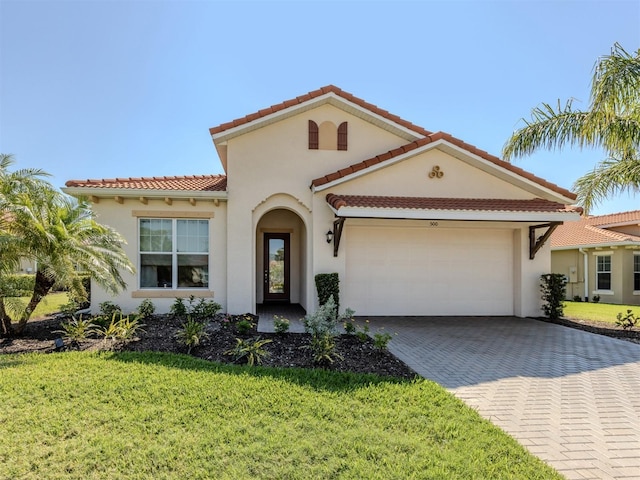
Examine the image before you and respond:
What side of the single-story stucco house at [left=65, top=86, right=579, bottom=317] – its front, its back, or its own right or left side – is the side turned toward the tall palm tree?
left

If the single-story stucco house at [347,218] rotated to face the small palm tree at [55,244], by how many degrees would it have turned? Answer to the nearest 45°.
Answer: approximately 45° to its right

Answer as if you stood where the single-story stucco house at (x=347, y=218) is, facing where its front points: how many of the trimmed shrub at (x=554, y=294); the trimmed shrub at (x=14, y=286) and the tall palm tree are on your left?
2

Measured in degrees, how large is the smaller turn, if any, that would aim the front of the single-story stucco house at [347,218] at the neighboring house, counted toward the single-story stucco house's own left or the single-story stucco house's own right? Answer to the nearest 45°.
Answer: approximately 135° to the single-story stucco house's own left

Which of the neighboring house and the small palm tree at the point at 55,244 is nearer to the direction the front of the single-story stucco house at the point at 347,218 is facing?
the small palm tree

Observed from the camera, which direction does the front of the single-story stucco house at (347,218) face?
facing the viewer

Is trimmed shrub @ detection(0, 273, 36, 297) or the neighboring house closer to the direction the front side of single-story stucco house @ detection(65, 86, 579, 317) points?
the trimmed shrub

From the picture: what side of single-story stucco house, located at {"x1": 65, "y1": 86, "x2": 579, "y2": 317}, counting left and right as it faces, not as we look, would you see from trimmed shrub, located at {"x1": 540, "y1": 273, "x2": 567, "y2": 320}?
left

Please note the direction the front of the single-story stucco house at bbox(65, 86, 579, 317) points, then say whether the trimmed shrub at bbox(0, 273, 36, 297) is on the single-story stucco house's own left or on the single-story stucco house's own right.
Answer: on the single-story stucco house's own right
